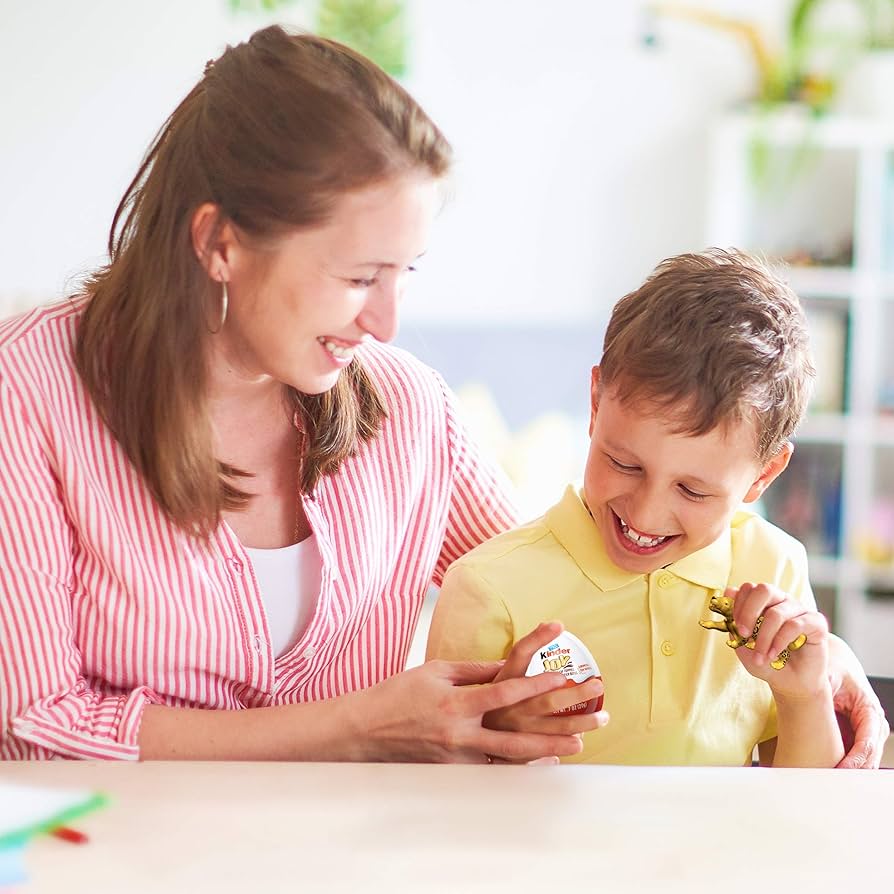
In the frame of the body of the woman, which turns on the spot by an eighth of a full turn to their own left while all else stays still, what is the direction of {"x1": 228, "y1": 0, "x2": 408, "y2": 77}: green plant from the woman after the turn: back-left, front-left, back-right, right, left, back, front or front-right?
left

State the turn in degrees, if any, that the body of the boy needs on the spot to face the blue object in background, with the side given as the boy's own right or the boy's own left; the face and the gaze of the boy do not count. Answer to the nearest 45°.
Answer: approximately 180°

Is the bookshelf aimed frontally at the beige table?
yes

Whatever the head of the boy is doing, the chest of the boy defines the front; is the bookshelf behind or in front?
behind

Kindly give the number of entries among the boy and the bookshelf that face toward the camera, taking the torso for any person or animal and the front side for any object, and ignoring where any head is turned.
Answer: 2

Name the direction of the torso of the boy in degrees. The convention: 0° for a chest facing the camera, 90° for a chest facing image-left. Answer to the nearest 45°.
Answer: approximately 0°

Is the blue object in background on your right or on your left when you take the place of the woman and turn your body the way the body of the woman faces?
on your left

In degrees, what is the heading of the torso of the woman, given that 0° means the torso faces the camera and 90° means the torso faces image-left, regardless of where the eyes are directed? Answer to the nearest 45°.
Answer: approximately 315°

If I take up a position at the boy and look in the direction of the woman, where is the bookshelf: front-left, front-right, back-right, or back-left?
back-right

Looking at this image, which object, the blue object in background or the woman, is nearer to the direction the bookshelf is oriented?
the woman
